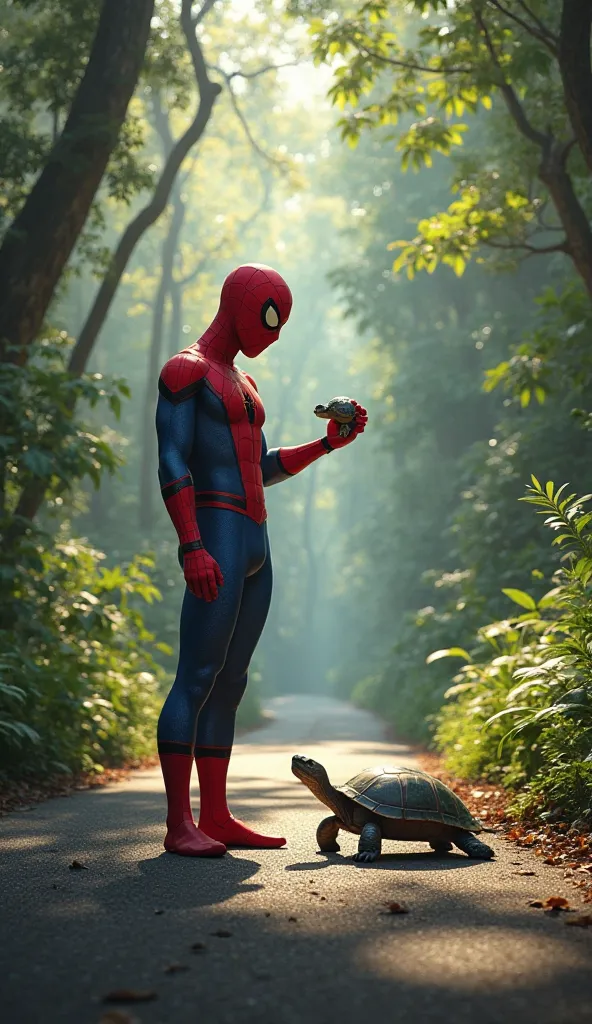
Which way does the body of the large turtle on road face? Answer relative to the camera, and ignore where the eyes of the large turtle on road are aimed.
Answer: to the viewer's left

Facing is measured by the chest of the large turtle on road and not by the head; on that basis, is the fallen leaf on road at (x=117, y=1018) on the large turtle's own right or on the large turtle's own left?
on the large turtle's own left

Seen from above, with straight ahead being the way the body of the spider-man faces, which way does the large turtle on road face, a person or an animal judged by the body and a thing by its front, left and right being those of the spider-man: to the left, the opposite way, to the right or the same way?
the opposite way

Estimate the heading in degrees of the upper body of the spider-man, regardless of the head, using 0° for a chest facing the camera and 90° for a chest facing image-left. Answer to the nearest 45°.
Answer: approximately 270°

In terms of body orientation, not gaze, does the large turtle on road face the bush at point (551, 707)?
no

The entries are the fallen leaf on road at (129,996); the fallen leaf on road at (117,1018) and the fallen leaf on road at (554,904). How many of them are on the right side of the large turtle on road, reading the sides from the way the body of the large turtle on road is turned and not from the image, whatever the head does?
0

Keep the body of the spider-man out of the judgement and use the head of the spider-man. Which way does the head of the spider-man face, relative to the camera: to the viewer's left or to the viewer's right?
to the viewer's right

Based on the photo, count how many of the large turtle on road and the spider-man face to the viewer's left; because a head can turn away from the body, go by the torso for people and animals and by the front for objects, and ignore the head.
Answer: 1
